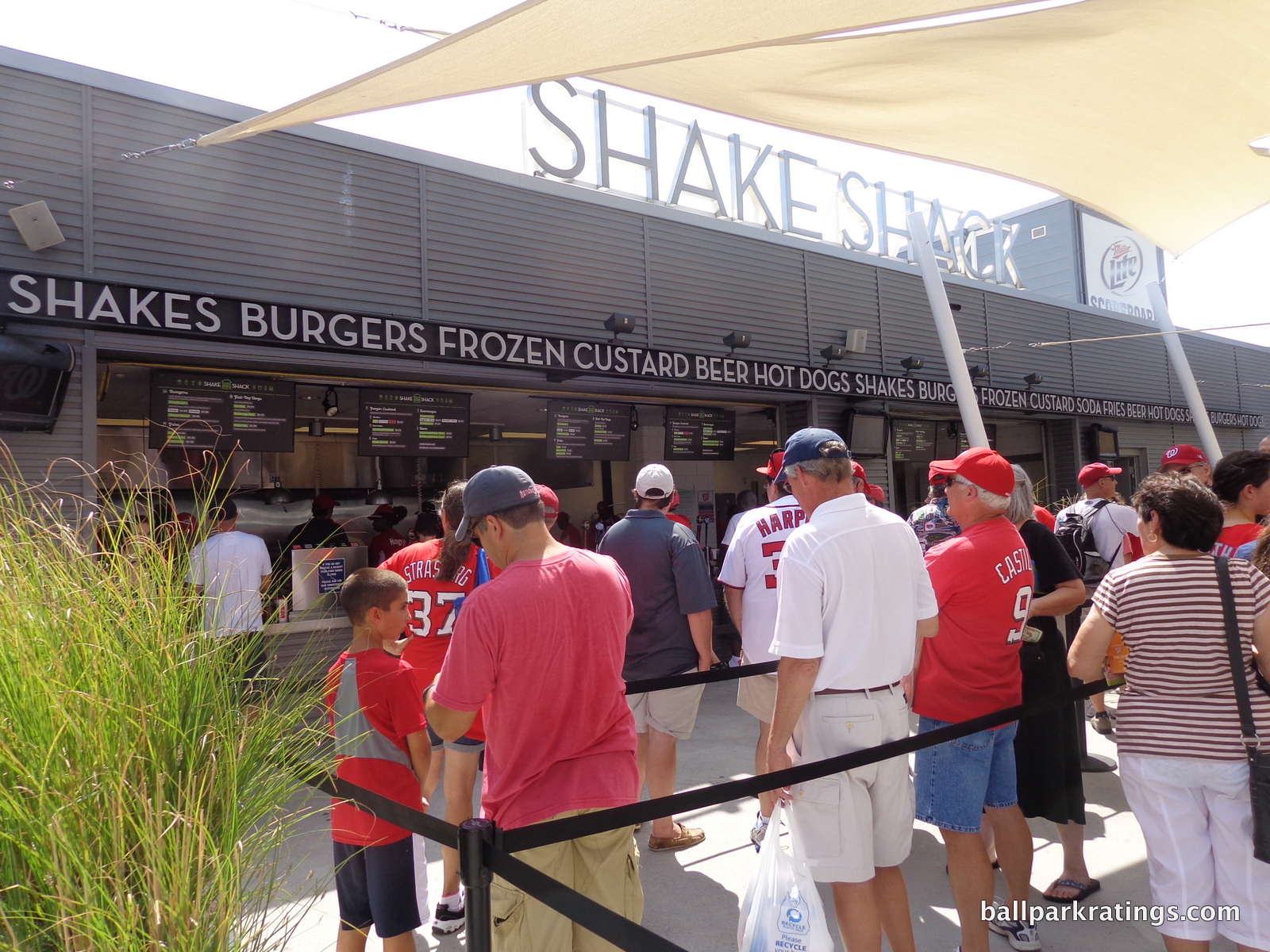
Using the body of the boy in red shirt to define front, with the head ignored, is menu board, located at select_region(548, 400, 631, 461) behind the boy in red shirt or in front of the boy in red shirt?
in front

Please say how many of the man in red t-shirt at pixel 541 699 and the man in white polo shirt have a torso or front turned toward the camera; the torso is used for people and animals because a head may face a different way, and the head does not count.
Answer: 0

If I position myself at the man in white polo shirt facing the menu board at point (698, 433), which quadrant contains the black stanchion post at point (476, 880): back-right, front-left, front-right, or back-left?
back-left

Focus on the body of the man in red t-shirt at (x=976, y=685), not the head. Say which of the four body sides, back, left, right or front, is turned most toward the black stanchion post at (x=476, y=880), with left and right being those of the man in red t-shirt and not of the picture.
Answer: left

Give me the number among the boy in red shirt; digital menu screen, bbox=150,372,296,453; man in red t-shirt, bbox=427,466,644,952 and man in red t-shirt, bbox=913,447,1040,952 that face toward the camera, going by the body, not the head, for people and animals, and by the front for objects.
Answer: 1

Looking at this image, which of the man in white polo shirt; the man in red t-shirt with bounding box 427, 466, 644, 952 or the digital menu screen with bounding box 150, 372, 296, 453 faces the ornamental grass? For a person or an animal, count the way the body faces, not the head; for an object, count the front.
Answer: the digital menu screen

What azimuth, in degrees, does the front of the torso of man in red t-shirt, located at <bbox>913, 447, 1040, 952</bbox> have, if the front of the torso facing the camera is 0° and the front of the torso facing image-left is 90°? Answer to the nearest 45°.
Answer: approximately 135°

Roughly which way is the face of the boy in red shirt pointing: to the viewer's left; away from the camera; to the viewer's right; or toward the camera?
to the viewer's right

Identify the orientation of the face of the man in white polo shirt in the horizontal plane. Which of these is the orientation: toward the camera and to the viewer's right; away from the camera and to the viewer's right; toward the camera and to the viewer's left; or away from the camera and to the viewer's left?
away from the camera and to the viewer's left

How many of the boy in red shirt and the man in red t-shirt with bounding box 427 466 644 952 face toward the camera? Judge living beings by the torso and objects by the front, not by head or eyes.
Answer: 0

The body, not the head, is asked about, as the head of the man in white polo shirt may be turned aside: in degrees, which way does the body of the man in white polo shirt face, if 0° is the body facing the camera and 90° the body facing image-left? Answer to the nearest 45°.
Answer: approximately 135°

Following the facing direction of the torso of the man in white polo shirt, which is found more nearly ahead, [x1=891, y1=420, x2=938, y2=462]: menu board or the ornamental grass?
the menu board

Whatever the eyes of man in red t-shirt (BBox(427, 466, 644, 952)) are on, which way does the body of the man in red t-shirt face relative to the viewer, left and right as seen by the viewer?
facing away from the viewer and to the left of the viewer

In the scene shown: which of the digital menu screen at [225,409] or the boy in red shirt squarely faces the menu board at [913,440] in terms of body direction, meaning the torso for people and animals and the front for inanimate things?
the boy in red shirt

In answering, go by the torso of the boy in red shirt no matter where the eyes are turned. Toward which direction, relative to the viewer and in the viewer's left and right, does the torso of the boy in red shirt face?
facing away from the viewer and to the right of the viewer

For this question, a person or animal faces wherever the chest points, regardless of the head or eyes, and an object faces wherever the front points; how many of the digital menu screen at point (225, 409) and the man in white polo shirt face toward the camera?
1

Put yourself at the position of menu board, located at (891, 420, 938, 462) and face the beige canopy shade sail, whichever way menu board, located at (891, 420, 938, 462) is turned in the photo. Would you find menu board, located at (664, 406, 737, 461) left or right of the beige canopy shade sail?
right
